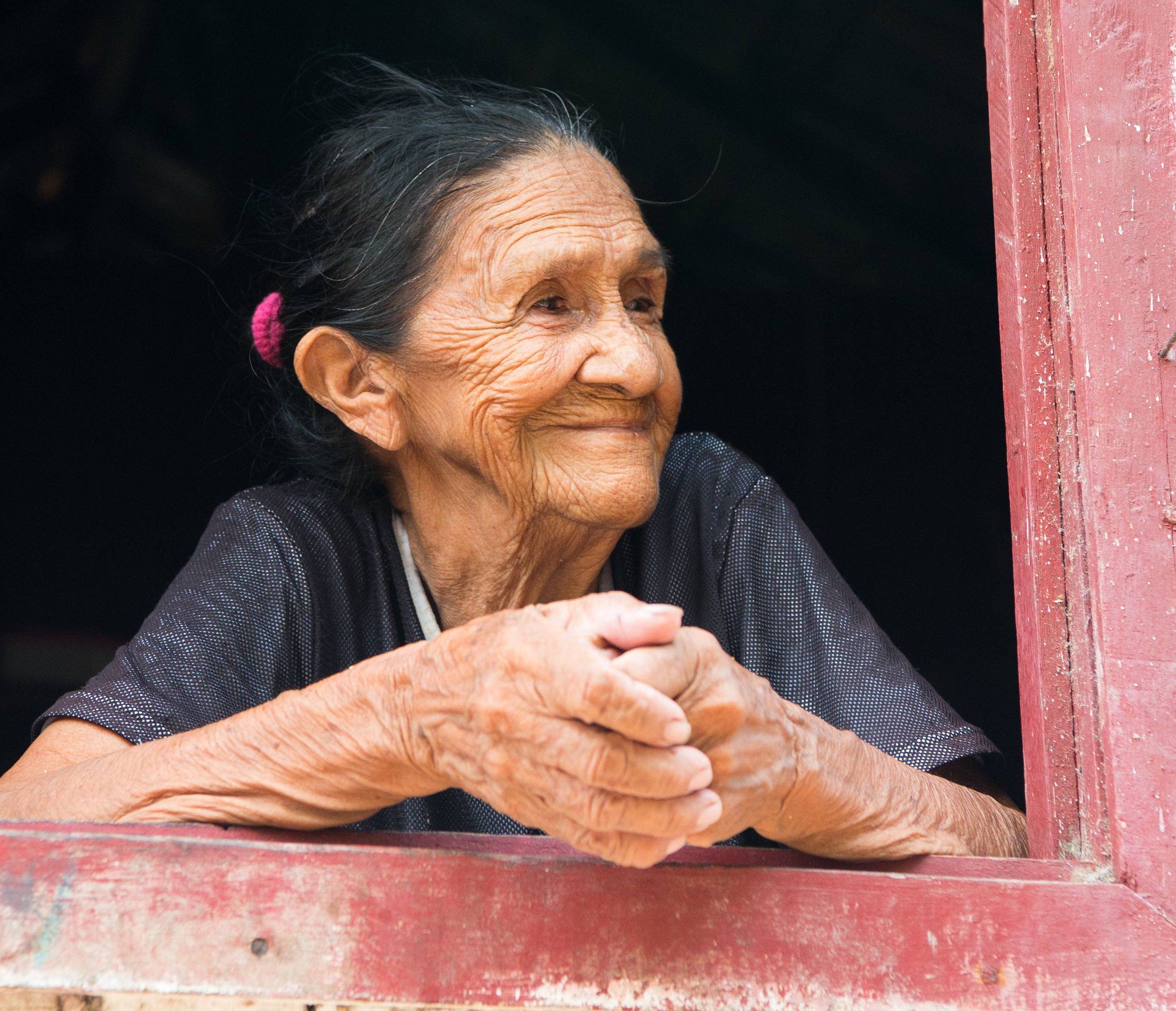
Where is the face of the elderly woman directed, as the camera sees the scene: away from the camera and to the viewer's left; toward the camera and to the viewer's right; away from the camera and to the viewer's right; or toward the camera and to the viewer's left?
toward the camera and to the viewer's right

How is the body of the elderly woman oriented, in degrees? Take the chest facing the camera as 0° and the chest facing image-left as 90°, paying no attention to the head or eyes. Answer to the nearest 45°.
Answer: approximately 0°
